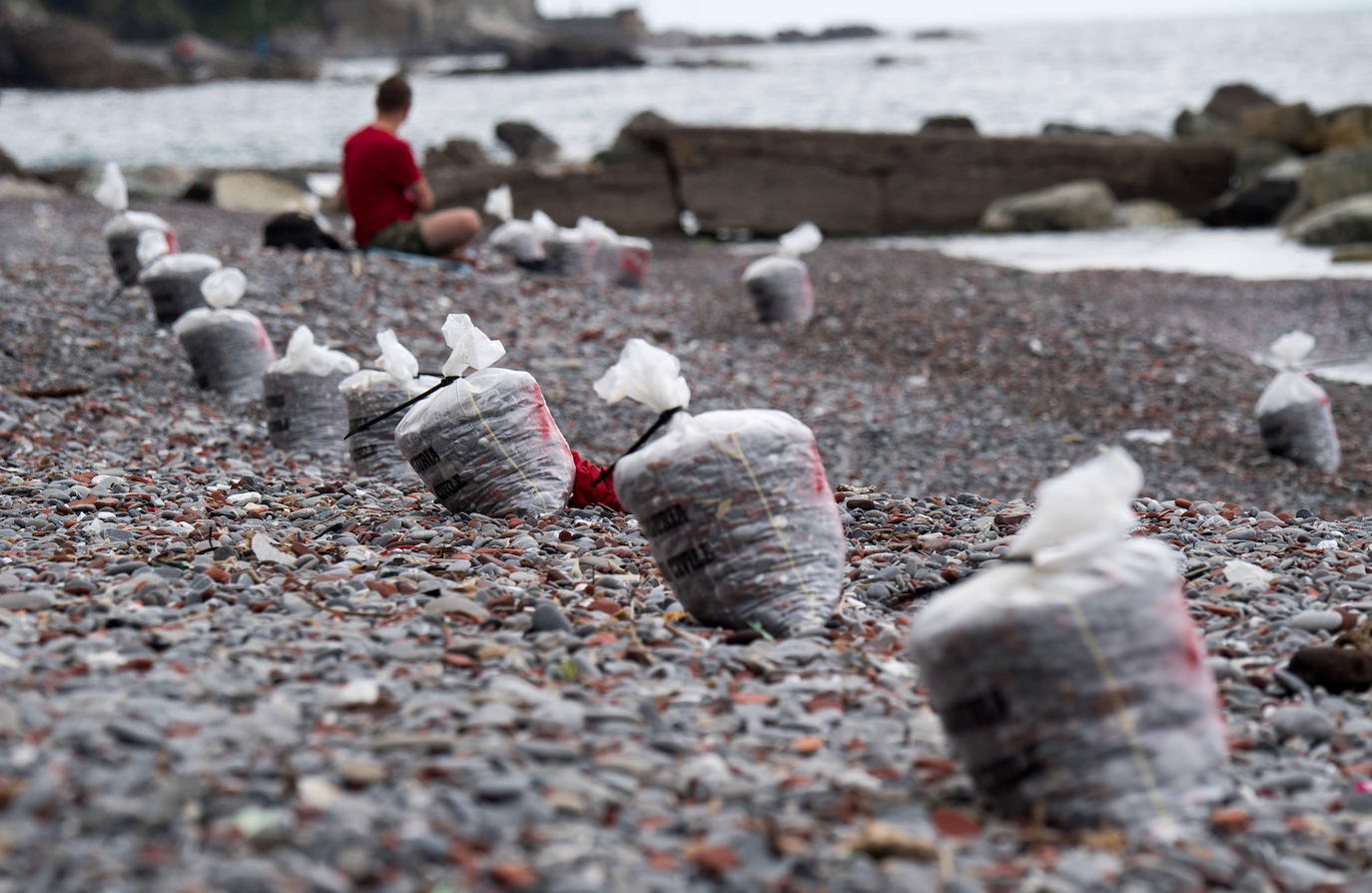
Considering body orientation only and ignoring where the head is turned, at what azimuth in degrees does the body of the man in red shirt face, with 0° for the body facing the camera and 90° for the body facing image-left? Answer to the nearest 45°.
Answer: approximately 225°

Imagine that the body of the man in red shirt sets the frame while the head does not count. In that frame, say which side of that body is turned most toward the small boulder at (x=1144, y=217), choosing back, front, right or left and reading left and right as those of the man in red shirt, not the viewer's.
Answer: front

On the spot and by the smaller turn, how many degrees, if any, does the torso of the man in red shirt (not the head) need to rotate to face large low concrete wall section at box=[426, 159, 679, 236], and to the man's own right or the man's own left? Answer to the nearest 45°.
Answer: approximately 45° to the man's own left

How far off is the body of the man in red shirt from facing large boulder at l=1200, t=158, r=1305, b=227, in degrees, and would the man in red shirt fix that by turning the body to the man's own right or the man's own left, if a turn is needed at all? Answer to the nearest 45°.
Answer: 0° — they already face it

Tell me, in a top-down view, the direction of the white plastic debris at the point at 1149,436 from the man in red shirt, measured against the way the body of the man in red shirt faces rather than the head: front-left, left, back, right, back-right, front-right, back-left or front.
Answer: right

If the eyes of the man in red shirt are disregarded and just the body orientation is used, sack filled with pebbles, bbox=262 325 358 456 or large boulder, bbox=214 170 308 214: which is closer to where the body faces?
the large boulder

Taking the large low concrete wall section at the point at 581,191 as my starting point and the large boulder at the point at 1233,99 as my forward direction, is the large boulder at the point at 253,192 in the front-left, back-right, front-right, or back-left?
back-left

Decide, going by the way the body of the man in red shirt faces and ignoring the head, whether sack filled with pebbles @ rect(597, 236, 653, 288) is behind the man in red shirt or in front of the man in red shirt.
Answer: in front

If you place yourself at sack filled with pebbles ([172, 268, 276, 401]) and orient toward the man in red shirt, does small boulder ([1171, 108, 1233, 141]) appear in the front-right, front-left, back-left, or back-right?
front-right

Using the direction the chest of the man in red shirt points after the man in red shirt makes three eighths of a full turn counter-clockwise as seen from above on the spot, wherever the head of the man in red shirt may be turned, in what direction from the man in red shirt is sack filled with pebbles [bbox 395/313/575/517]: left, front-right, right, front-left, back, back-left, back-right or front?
left

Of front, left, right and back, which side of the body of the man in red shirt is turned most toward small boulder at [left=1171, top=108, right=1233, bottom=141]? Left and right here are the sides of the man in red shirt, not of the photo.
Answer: front

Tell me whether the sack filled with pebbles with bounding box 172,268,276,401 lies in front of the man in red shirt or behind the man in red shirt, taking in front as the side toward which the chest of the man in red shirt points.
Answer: behind

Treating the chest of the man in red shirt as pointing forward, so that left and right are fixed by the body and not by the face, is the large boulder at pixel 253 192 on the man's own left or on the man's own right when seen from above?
on the man's own left

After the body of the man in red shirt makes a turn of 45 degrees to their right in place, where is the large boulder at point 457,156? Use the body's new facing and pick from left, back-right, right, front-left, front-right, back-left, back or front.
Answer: left

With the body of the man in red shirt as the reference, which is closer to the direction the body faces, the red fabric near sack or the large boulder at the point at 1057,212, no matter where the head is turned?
the large boulder

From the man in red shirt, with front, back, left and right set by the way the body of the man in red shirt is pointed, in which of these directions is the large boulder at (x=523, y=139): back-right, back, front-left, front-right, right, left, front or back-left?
front-left
